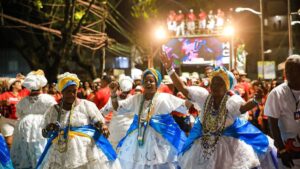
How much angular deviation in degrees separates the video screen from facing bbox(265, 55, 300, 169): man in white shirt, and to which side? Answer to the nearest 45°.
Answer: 0° — it already faces them

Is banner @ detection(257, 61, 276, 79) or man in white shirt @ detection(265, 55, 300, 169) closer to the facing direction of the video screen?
the man in white shirt

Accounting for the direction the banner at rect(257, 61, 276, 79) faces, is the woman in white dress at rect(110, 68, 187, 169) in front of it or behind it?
in front

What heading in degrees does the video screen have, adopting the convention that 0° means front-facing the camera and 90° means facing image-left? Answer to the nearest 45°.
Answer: approximately 0°

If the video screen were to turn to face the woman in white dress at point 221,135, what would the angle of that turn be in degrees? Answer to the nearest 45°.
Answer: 0° — it already faces them

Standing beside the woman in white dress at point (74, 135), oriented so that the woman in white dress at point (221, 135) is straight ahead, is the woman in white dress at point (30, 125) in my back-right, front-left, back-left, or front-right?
back-left
